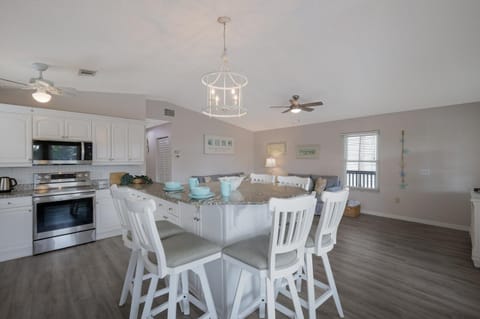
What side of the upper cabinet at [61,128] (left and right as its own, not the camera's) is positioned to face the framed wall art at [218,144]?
left

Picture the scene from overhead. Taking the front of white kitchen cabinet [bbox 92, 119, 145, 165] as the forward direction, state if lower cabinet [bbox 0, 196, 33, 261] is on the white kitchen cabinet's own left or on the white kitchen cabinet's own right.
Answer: on the white kitchen cabinet's own right

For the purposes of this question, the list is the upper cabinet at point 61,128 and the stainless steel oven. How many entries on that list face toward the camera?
2

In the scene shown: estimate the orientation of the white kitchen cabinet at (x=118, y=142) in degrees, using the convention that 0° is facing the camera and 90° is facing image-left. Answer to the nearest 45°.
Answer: approximately 0°

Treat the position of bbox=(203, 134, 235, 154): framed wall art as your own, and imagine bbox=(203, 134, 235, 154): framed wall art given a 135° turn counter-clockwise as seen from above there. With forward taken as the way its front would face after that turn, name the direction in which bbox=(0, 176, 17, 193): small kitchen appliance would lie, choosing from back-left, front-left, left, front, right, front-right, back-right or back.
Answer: back-left

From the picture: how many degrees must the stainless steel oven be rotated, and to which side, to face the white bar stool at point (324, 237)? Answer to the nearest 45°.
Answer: approximately 45° to its left

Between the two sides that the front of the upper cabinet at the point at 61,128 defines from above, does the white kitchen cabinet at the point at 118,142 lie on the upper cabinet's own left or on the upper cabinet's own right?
on the upper cabinet's own left
